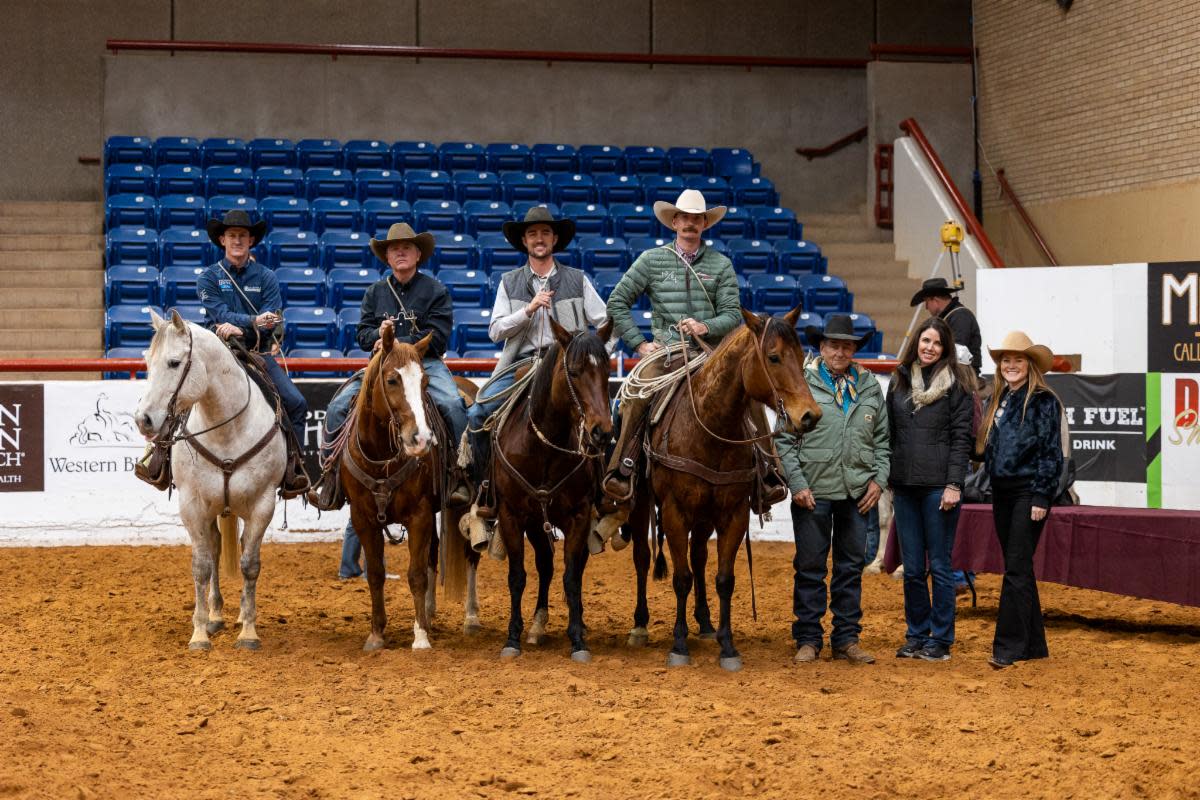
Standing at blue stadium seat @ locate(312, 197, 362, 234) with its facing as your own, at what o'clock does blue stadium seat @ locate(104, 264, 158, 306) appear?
blue stadium seat @ locate(104, 264, 158, 306) is roughly at 2 o'clock from blue stadium seat @ locate(312, 197, 362, 234).

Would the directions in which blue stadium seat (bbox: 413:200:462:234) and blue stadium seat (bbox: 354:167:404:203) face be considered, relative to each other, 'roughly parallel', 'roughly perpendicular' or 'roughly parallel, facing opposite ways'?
roughly parallel

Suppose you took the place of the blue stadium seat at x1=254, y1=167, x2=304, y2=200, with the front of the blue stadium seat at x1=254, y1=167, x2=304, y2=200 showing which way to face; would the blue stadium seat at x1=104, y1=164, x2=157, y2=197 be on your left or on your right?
on your right

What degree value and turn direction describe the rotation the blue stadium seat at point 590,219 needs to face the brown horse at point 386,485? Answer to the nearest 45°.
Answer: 0° — it already faces it

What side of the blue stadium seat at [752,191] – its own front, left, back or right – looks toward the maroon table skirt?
front

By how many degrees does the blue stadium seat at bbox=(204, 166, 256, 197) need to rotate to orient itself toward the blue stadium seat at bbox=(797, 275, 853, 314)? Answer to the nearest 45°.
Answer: approximately 45° to its left

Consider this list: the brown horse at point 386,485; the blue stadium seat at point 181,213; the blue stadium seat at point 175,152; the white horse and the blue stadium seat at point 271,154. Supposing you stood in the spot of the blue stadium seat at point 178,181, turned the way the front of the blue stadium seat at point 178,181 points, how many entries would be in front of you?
3

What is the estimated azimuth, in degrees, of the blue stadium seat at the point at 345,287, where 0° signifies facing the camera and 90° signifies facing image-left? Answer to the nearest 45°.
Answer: approximately 0°

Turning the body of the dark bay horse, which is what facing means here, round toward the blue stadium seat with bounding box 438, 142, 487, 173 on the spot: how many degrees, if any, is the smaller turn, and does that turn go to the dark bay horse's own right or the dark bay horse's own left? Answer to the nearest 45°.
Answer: approximately 180°

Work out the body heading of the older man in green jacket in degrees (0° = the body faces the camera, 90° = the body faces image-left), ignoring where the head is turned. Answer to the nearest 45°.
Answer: approximately 0°

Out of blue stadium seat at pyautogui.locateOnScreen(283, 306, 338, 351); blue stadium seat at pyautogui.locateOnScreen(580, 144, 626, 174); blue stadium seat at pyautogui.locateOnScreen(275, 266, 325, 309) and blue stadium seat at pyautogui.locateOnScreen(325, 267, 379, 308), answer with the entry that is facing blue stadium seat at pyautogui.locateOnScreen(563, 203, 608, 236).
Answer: blue stadium seat at pyautogui.locateOnScreen(580, 144, 626, 174)

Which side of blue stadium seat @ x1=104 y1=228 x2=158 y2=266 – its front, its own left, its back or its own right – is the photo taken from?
front

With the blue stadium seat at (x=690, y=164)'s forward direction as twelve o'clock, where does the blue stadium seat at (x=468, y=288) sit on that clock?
the blue stadium seat at (x=468, y=288) is roughly at 1 o'clock from the blue stadium seat at (x=690, y=164).

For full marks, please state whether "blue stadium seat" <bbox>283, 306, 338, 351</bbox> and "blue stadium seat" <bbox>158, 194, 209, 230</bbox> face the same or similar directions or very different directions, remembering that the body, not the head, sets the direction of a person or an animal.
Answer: same or similar directions

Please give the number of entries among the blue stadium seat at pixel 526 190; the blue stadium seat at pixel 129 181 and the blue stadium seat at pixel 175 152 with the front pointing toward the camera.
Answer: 3

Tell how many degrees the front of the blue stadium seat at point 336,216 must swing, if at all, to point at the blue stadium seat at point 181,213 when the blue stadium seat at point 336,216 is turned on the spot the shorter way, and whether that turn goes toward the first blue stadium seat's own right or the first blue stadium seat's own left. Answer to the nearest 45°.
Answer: approximately 90° to the first blue stadium seat's own right

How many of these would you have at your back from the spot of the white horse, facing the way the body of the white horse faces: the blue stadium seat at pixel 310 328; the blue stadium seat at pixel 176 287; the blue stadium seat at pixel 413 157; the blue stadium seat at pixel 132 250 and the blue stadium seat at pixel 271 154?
5

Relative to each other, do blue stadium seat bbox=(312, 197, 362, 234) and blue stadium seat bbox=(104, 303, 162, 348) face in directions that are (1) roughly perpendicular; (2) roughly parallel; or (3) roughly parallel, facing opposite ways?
roughly parallel

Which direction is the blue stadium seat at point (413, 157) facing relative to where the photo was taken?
toward the camera
